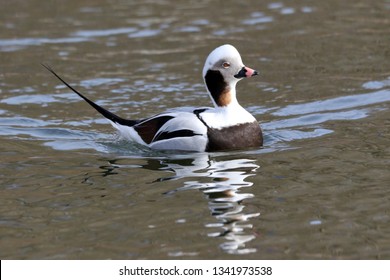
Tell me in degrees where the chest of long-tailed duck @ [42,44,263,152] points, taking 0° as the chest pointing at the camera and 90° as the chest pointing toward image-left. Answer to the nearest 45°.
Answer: approximately 270°
